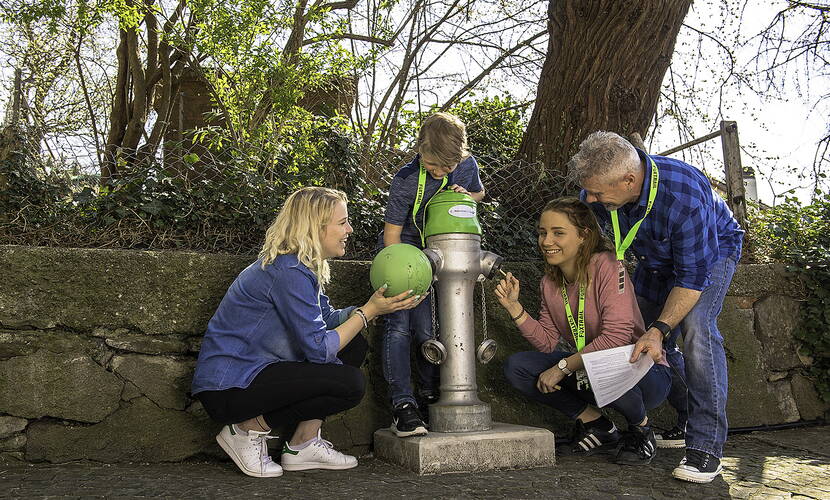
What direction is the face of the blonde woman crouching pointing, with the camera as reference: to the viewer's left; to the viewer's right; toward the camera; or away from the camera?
to the viewer's right

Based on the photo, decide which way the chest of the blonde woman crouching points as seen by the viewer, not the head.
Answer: to the viewer's right

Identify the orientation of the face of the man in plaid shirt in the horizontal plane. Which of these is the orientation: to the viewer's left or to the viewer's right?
to the viewer's left

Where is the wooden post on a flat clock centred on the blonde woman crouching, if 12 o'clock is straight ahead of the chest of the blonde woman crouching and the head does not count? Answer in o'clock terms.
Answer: The wooden post is roughly at 11 o'clock from the blonde woman crouching.

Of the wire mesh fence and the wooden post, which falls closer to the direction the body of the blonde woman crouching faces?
the wooden post

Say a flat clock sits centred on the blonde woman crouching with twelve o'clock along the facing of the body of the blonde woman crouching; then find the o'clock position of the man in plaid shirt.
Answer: The man in plaid shirt is roughly at 12 o'clock from the blonde woman crouching.

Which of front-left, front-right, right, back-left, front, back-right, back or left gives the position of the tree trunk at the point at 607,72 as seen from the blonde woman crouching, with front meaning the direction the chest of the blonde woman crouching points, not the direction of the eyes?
front-left

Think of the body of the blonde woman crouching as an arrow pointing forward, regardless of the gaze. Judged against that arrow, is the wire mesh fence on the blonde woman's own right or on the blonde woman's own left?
on the blonde woman's own left
